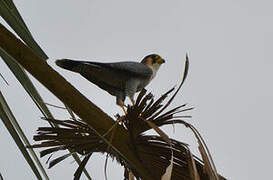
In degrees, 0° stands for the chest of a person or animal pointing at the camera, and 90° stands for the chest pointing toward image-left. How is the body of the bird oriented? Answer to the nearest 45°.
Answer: approximately 270°
